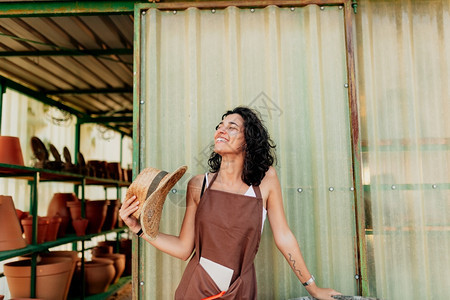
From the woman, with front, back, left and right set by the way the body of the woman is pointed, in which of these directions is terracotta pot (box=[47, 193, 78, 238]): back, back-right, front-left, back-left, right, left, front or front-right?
back-right

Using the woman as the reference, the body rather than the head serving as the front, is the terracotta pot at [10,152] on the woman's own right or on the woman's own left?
on the woman's own right

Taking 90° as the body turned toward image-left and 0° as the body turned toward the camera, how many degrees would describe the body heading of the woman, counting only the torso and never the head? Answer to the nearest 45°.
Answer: approximately 0°

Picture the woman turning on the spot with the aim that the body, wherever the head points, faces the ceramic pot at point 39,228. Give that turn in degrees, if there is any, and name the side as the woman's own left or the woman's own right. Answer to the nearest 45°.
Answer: approximately 135° to the woman's own right

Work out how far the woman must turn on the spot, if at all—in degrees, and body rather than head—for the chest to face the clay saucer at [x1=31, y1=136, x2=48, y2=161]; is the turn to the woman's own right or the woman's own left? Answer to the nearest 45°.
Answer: approximately 135° to the woman's own right
